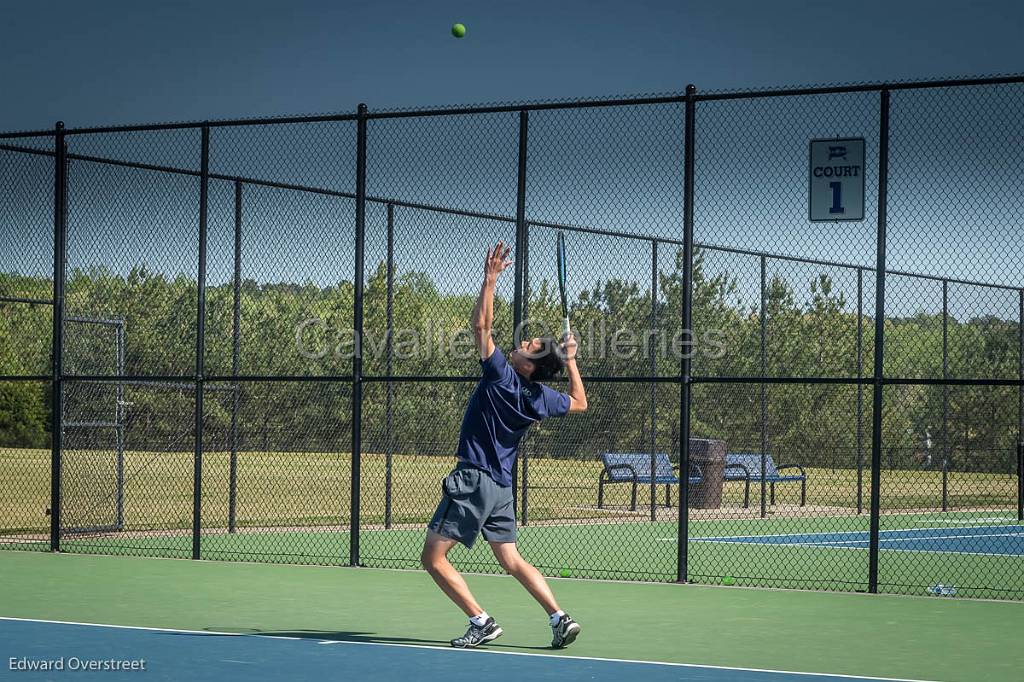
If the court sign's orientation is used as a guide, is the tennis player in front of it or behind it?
in front

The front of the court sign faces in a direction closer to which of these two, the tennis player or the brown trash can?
the tennis player

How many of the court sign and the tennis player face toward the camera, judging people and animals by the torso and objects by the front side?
1

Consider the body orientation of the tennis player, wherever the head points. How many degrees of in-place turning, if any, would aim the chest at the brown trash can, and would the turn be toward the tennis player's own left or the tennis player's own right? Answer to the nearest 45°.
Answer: approximately 45° to the tennis player's own right

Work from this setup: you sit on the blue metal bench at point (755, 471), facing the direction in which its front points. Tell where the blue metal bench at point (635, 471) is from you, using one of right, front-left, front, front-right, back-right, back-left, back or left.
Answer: right

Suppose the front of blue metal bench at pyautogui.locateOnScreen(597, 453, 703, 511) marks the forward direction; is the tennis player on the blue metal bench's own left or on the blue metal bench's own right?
on the blue metal bench's own right

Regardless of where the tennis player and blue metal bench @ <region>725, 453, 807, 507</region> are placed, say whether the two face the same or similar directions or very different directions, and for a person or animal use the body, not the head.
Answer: very different directions

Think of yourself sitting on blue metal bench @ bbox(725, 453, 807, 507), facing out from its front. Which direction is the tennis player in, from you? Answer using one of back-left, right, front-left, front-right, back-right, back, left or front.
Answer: front-right
